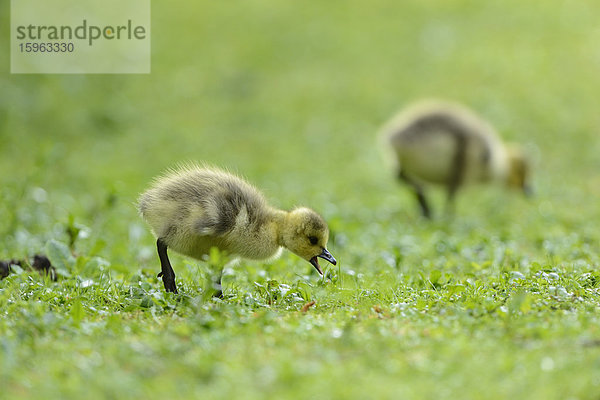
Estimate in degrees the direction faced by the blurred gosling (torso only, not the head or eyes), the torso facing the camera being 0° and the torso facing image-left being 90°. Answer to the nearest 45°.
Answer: approximately 270°
